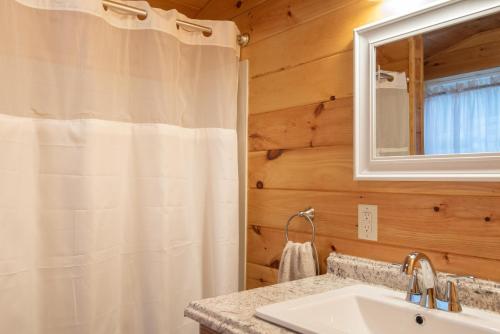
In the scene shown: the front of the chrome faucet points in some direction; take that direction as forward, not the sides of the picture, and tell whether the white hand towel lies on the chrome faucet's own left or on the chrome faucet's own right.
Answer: on the chrome faucet's own right

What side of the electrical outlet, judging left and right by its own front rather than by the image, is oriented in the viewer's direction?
front

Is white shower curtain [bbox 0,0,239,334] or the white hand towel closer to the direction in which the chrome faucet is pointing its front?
the white shower curtain

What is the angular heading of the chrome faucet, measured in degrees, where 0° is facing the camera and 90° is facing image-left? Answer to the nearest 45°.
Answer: approximately 45°

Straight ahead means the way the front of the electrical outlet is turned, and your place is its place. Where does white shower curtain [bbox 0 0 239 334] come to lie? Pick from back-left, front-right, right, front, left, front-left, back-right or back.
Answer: right

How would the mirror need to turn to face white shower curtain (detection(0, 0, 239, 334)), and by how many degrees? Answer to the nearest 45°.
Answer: approximately 45° to its right

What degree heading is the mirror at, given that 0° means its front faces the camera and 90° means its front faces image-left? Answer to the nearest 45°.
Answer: approximately 45°

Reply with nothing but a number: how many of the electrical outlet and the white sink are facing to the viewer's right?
0
